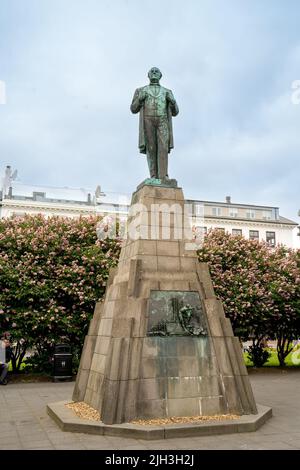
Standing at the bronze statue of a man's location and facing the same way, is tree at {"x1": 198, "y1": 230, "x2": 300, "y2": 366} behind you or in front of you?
behind

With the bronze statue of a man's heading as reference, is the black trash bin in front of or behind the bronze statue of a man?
behind

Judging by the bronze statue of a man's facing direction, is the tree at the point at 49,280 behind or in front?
behind

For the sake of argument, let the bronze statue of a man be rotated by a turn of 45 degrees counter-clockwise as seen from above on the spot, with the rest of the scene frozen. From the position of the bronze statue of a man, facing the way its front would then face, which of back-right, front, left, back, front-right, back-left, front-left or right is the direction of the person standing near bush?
back

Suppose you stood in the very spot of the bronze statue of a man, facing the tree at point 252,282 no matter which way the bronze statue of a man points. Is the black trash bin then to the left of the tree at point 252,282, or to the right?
left

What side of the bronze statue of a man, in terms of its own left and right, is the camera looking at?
front
